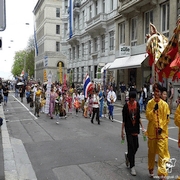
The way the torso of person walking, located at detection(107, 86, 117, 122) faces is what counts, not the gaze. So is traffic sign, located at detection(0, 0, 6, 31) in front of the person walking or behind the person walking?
in front

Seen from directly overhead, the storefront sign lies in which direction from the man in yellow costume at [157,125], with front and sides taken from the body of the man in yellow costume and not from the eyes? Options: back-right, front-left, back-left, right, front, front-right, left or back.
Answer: back

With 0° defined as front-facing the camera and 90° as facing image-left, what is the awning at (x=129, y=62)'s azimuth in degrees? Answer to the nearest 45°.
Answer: approximately 45°

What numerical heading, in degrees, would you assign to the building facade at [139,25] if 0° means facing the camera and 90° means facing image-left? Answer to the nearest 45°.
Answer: approximately 45°

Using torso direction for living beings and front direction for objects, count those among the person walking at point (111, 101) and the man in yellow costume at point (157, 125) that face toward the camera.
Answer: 2

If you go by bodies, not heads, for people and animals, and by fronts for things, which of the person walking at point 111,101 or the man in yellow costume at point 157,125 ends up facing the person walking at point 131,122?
the person walking at point 111,101

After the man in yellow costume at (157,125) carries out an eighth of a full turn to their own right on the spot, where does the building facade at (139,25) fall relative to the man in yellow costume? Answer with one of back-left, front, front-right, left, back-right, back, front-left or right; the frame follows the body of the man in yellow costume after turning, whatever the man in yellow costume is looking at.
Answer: back-right

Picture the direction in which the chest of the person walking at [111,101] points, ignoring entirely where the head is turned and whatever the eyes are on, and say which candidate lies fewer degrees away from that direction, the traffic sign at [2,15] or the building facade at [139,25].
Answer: the traffic sign
